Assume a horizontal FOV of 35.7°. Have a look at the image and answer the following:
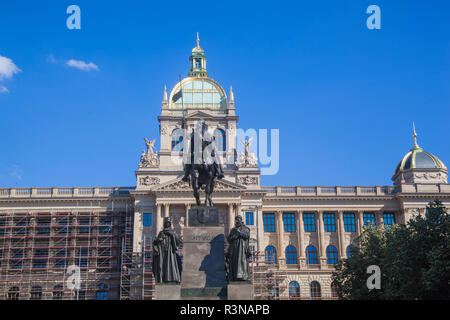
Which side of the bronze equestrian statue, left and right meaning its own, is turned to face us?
front
